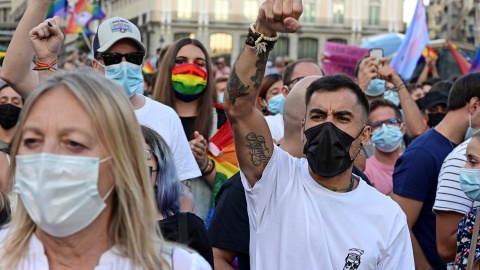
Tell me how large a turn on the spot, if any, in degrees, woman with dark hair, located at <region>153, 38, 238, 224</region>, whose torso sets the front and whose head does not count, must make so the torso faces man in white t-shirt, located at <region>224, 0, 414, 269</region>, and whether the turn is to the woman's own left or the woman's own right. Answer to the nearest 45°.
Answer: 0° — they already face them

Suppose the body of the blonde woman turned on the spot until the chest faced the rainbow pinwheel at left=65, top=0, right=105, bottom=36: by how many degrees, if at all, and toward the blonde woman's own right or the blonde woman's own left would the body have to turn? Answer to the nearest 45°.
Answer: approximately 135° to the blonde woman's own right

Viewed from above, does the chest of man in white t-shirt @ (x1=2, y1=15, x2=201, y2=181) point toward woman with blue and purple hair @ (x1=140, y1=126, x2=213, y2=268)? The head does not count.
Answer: yes

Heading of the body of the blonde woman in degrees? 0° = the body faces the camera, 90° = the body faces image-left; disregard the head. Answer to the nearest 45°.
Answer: approximately 45°

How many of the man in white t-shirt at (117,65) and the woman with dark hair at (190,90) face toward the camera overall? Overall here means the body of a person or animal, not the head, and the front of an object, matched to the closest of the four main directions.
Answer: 2

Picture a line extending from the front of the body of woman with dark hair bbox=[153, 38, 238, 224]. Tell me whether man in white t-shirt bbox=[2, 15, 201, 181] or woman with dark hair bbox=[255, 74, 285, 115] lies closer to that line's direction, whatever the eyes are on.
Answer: the man in white t-shirt

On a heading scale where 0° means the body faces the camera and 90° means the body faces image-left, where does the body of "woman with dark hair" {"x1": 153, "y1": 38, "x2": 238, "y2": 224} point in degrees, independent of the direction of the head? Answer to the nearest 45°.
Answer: approximately 0°

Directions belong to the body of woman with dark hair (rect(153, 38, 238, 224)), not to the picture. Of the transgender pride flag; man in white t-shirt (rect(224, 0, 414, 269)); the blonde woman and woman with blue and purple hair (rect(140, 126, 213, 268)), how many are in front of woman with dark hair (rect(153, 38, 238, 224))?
3

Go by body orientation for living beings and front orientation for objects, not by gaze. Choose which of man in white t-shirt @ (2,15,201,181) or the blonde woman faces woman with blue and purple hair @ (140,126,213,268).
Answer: the man in white t-shirt

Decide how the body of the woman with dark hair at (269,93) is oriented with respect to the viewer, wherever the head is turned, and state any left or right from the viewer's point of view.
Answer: facing the viewer and to the right of the viewer

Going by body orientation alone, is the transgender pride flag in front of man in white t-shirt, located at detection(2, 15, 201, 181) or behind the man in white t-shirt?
behind

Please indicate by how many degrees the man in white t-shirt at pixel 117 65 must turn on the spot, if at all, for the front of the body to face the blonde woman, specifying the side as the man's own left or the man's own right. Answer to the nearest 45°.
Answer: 0° — they already face them

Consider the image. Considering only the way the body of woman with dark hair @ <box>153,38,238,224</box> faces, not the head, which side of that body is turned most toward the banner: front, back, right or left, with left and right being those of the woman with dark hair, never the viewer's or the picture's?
back

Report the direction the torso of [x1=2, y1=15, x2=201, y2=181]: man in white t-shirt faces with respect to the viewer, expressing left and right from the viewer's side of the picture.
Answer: facing the viewer
